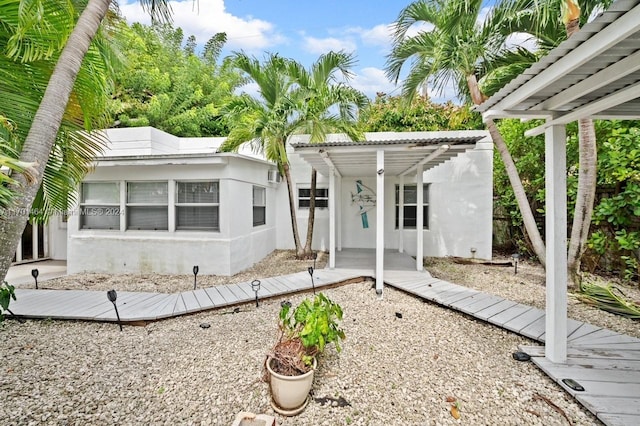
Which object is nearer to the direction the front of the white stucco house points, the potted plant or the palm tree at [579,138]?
the potted plant

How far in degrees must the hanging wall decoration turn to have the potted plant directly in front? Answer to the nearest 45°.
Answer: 0° — it already faces it

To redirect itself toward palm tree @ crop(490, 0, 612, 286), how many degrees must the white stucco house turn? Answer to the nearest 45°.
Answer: approximately 45° to its left

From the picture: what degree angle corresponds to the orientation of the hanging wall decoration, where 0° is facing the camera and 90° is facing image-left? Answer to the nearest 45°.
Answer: approximately 0°

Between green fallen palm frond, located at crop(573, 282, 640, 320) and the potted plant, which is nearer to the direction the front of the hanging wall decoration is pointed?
the potted plant

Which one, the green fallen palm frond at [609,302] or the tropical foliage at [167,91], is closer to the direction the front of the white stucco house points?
the green fallen palm frond

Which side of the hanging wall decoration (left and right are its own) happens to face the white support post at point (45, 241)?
right

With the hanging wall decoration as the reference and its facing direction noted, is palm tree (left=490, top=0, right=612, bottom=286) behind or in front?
in front

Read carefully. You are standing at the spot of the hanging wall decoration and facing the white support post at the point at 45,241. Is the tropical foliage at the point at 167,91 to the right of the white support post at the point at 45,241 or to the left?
right

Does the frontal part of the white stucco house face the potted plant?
yes

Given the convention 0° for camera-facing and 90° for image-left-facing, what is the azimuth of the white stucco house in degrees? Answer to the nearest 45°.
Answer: approximately 0°
